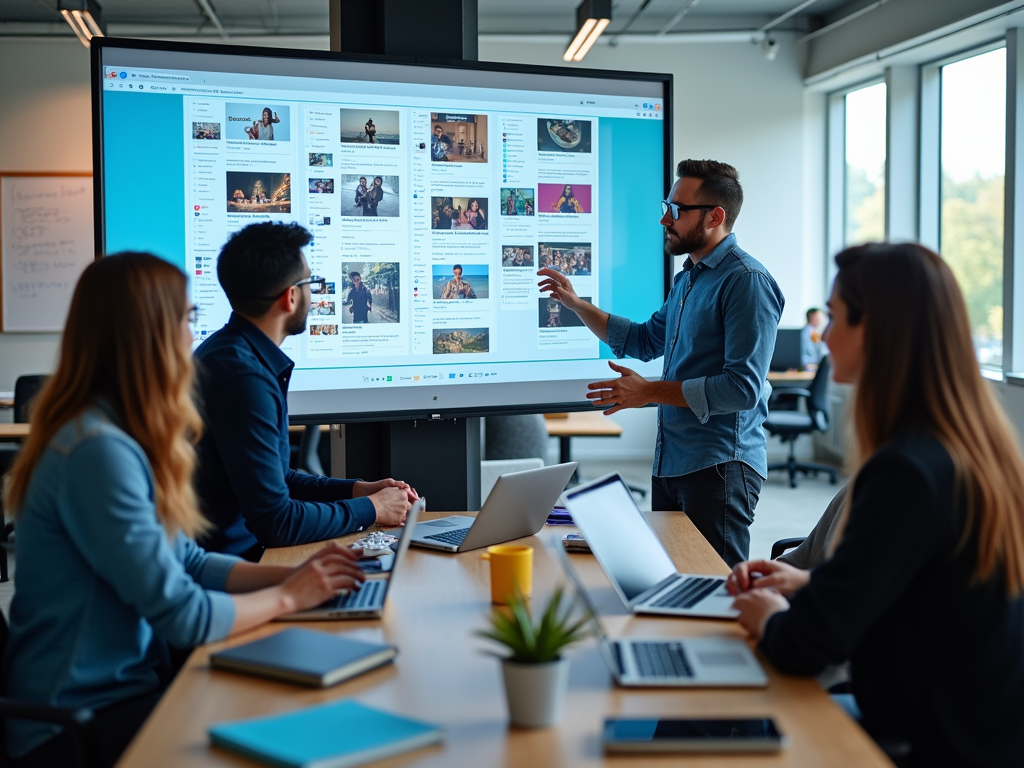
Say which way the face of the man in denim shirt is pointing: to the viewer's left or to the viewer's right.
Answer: to the viewer's left

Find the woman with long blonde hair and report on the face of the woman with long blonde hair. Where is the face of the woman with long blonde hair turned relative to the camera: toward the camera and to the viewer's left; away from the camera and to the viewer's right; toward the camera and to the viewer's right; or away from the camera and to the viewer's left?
away from the camera and to the viewer's right

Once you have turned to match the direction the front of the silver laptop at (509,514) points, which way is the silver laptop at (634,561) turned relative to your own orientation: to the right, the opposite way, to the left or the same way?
the opposite way

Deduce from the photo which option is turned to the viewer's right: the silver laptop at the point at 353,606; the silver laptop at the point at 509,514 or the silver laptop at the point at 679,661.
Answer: the silver laptop at the point at 679,661

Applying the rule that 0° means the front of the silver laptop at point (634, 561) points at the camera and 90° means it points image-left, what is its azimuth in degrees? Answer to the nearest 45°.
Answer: approximately 315°

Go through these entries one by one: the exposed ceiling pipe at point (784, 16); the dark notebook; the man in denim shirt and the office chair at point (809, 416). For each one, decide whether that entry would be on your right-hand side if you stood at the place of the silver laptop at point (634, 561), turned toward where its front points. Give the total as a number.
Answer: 1

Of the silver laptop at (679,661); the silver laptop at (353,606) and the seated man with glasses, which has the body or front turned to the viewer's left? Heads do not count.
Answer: the silver laptop at (353,606)

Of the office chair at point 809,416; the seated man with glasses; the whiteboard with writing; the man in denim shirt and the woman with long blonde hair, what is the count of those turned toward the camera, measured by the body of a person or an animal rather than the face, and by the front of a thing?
1

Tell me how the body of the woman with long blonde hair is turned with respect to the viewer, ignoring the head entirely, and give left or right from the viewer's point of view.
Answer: facing away from the viewer and to the right of the viewer

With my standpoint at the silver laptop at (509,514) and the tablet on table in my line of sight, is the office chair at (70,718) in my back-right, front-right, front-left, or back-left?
front-right

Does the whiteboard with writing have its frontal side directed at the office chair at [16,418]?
yes

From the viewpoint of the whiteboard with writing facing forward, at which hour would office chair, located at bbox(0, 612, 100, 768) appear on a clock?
The office chair is roughly at 12 o'clock from the whiteboard with writing.

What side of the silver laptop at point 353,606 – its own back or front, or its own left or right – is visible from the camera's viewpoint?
left

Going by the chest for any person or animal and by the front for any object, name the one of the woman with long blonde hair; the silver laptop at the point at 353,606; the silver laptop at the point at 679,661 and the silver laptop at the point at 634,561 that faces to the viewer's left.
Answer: the silver laptop at the point at 353,606

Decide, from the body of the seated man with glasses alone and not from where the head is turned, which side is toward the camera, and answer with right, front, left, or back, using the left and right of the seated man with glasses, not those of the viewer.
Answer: right

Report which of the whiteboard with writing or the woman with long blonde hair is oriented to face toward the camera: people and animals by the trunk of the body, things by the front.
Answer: the whiteboard with writing

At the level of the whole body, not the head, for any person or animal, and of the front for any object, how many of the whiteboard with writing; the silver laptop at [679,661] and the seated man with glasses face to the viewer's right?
2

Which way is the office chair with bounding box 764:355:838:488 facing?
to the viewer's left

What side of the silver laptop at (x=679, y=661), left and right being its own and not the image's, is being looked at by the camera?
right
